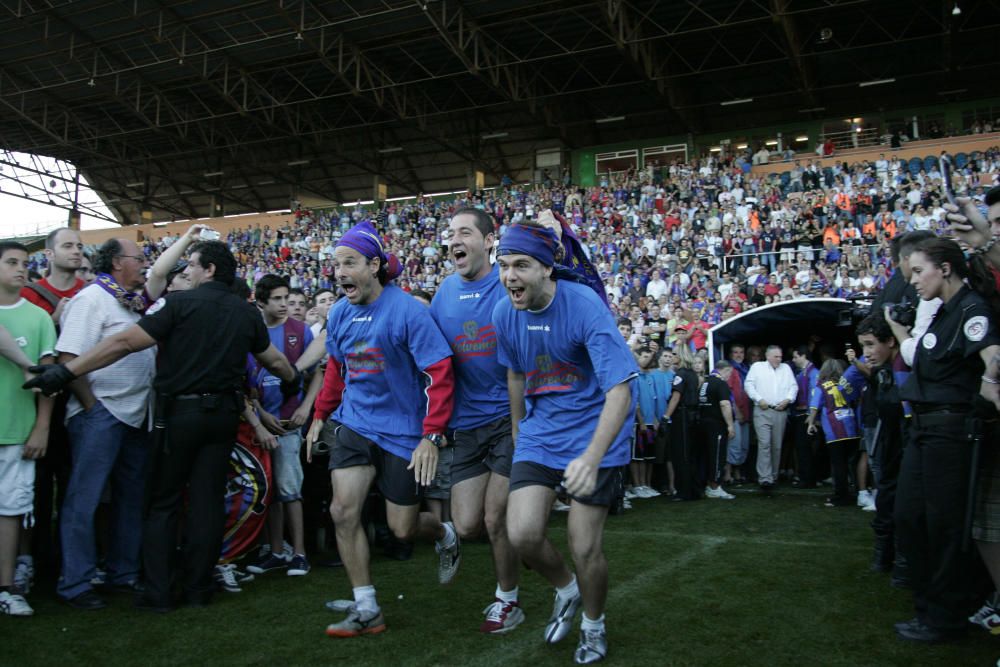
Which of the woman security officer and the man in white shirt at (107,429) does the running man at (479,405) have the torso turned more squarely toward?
the man in white shirt

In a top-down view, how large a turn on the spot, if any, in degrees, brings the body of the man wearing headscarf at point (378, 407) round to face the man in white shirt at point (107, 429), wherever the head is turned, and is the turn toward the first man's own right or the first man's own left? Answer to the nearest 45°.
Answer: approximately 90° to the first man's own right

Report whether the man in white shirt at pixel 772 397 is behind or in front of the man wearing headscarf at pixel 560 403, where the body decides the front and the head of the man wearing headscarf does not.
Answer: behind

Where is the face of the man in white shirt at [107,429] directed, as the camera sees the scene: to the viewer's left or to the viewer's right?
to the viewer's right

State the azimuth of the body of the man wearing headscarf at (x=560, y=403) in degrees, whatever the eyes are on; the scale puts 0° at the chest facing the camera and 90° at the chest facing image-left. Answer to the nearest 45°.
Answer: approximately 45°

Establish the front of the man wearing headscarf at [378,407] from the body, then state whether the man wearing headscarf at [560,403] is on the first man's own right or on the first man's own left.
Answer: on the first man's own left

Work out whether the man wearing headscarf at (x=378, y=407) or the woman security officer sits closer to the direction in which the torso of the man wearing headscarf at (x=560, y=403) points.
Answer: the man wearing headscarf

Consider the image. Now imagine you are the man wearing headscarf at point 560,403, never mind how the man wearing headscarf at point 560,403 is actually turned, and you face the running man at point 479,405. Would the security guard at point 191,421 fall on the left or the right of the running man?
left

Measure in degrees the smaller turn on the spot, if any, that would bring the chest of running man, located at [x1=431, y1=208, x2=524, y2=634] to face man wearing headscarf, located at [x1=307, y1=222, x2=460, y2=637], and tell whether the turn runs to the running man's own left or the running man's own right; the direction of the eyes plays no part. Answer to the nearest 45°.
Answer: approximately 45° to the running man's own right

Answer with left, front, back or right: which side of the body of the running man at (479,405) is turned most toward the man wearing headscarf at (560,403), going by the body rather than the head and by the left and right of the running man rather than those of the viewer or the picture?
left

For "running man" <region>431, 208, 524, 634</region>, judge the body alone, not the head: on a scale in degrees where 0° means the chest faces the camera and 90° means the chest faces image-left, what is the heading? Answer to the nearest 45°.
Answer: approximately 45°

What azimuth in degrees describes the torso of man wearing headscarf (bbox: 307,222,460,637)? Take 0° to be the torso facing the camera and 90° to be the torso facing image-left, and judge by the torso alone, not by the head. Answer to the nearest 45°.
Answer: approximately 45°

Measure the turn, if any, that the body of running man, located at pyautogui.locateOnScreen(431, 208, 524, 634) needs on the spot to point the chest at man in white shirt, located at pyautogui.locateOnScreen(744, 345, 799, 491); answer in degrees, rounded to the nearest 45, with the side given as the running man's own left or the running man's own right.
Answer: approximately 180°
